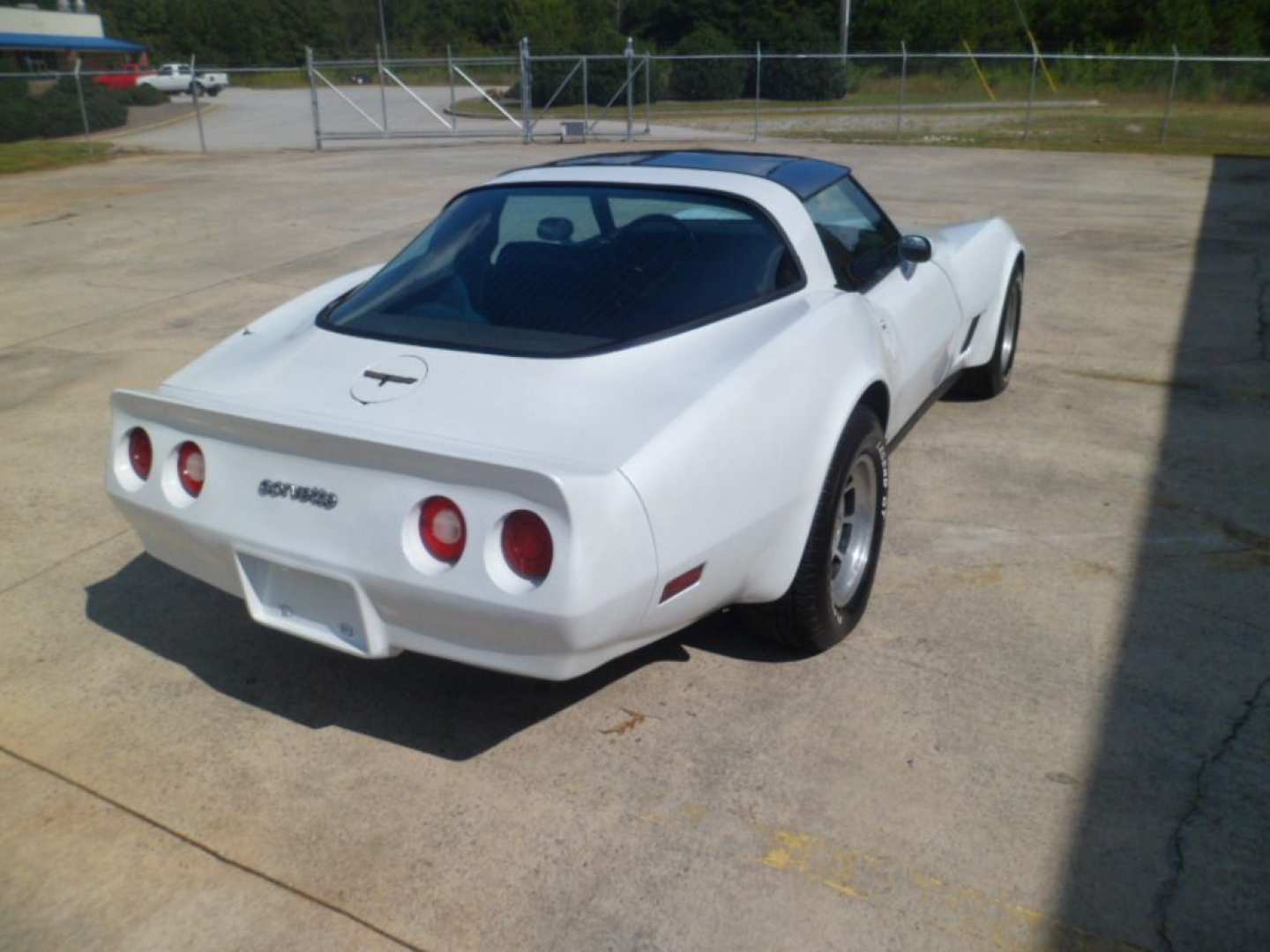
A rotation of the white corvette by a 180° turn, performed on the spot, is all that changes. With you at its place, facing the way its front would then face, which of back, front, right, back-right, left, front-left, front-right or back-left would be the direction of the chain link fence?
back-right

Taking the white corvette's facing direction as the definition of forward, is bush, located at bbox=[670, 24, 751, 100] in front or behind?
in front

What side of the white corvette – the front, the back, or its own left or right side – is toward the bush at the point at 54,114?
left

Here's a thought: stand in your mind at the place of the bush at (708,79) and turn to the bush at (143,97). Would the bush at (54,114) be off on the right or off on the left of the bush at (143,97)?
left

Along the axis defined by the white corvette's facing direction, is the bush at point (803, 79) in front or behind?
in front

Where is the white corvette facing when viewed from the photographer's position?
facing away from the viewer and to the right of the viewer

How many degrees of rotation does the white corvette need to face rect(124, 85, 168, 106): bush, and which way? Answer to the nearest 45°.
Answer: approximately 45° to its left

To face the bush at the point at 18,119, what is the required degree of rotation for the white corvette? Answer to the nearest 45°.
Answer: approximately 90° to its left
